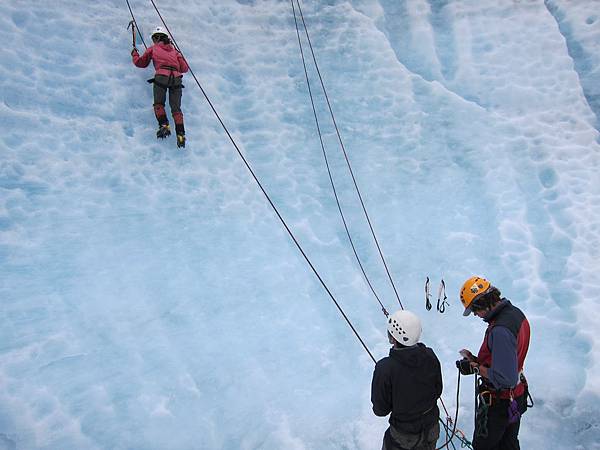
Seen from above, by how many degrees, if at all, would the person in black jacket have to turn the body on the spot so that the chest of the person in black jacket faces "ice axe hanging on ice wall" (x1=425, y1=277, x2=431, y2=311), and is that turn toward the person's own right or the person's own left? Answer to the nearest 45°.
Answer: approximately 45° to the person's own right

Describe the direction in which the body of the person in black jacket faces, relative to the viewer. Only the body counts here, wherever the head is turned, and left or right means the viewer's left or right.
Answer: facing away from the viewer and to the left of the viewer
